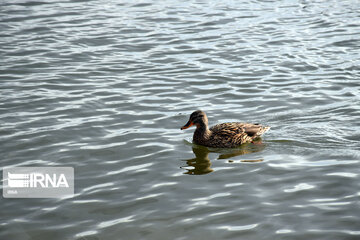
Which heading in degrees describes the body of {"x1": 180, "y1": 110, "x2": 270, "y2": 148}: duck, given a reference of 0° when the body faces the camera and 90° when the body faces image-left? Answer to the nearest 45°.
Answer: approximately 90°
